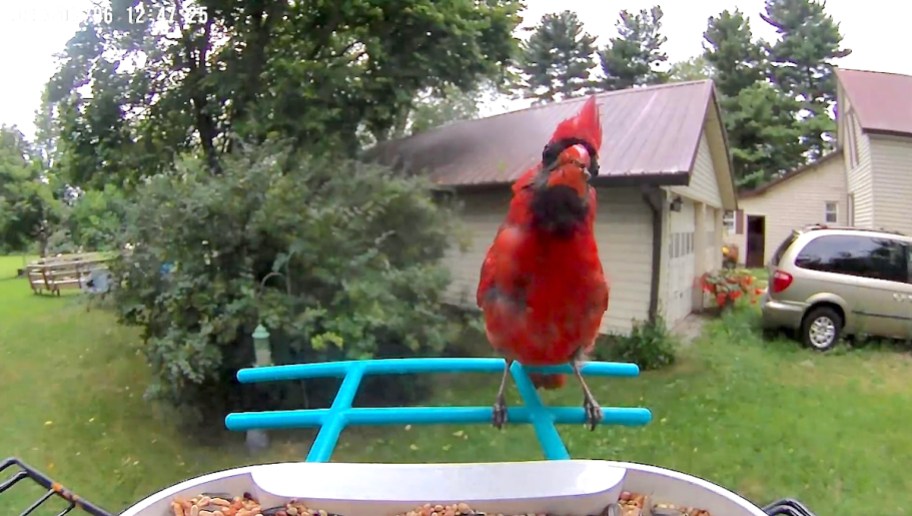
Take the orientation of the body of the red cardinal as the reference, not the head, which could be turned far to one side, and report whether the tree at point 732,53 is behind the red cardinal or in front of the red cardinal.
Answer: behind

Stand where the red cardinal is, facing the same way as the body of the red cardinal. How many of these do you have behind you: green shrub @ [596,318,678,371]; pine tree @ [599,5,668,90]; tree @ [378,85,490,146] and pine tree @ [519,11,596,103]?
4

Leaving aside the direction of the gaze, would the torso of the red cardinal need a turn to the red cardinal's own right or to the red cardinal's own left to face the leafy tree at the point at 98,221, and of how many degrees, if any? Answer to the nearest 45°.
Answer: approximately 135° to the red cardinal's own right

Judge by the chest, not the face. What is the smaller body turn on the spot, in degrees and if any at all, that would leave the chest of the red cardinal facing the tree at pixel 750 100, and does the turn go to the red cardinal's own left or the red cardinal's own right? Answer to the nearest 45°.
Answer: approximately 180°

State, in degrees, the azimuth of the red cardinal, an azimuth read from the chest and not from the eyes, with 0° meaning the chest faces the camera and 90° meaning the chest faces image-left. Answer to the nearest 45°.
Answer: approximately 0°

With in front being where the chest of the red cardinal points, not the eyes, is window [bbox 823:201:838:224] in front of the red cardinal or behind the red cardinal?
behind

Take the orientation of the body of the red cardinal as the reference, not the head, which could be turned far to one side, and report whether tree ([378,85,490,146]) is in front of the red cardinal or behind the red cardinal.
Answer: behind

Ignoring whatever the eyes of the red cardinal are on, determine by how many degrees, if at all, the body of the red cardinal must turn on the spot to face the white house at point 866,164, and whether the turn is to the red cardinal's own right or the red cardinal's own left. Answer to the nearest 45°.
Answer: approximately 135° to the red cardinal's own left

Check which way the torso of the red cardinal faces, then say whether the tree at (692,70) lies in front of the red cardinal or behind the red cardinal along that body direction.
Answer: behind

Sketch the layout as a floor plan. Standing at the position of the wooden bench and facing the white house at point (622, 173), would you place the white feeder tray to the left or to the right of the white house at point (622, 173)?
right

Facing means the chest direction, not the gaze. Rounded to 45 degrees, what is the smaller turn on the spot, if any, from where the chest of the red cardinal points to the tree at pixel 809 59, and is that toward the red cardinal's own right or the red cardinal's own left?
approximately 135° to the red cardinal's own left
